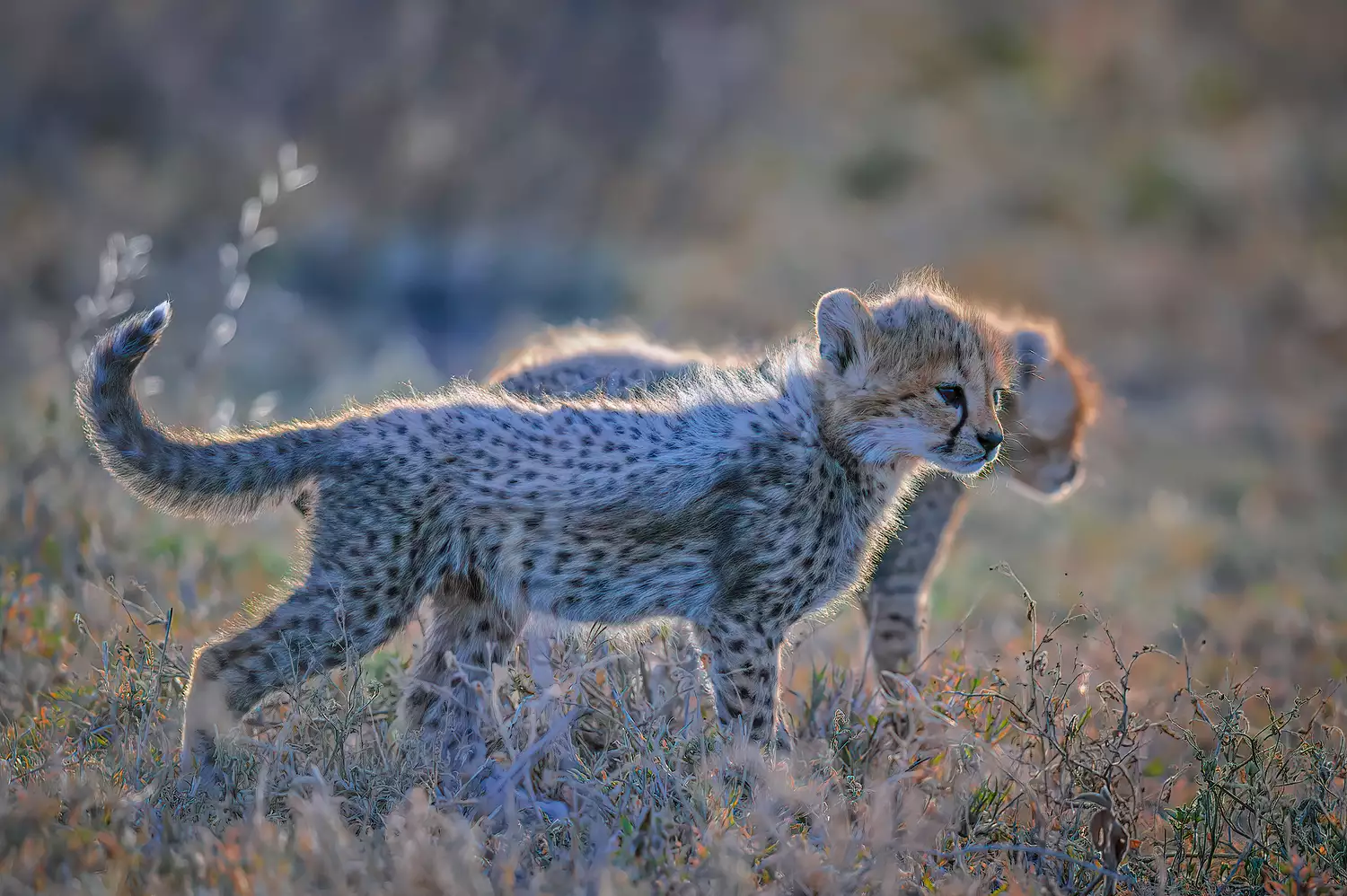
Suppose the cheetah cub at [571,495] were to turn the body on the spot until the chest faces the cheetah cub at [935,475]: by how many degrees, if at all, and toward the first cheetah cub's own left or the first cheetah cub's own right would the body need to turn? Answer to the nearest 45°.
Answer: approximately 45° to the first cheetah cub's own left

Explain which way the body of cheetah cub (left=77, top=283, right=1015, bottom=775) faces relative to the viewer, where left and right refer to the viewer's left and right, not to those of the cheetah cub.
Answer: facing to the right of the viewer
